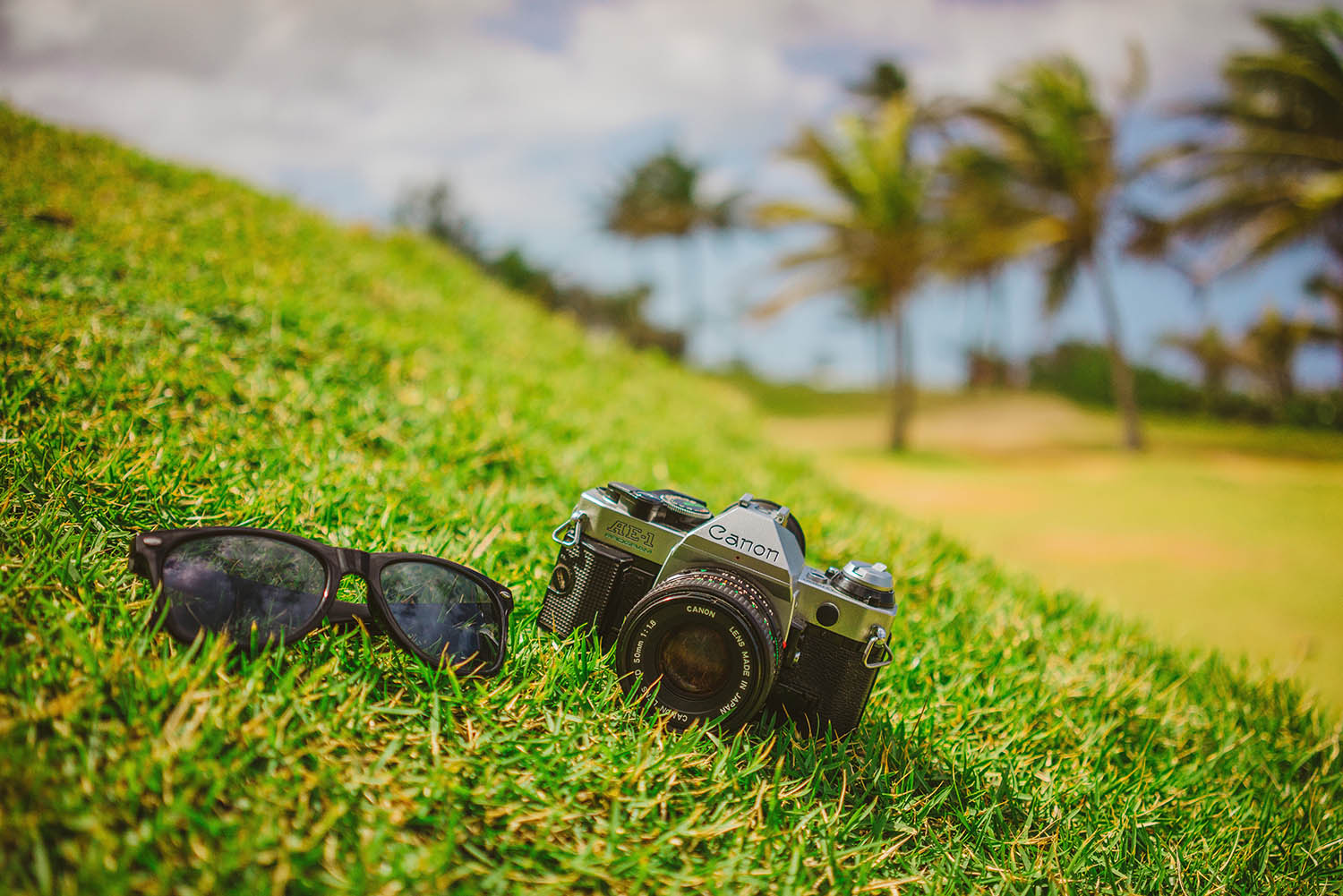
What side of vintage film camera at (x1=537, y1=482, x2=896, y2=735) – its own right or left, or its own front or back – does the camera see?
front

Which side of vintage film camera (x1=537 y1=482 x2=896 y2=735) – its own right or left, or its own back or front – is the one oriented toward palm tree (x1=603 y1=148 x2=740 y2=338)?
back

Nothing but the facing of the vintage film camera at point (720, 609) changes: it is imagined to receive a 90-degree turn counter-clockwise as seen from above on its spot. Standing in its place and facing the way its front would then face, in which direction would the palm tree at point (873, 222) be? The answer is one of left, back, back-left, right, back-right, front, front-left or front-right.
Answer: left

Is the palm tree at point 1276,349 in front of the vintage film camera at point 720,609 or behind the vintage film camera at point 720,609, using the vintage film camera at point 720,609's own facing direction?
behind

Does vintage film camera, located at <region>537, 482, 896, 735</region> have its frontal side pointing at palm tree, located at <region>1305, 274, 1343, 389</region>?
no

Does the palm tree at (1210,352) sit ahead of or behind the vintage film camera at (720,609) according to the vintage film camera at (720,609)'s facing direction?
behind

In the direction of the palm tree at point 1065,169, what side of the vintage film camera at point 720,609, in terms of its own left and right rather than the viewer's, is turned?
back

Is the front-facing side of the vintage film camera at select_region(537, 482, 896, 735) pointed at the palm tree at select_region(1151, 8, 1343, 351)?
no
